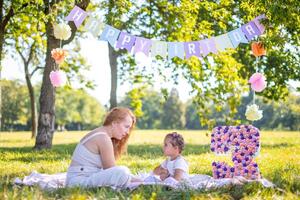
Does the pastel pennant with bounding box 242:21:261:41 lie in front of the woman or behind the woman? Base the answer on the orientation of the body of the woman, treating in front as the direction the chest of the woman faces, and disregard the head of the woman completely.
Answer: in front

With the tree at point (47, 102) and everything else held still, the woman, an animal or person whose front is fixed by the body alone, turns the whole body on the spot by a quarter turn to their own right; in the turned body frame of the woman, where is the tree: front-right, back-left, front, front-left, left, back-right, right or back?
back

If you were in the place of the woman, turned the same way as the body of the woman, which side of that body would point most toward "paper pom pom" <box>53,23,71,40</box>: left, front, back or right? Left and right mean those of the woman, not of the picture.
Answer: left

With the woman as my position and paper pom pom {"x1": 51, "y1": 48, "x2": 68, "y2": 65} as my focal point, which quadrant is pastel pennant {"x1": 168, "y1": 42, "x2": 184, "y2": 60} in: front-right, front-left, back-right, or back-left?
front-right

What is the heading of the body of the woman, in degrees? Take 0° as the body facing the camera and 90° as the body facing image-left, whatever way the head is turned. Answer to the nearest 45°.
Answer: approximately 270°

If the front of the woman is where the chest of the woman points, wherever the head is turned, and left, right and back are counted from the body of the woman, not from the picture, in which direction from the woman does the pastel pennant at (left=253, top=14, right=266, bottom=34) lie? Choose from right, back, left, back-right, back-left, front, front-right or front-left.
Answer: front-left

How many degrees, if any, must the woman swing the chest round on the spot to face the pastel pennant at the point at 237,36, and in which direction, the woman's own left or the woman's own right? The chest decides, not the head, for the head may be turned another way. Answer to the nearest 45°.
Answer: approximately 45° to the woman's own left

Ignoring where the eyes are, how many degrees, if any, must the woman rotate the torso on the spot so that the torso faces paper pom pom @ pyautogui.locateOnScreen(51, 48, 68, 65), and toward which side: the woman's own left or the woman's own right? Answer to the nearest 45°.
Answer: approximately 90° to the woman's own left

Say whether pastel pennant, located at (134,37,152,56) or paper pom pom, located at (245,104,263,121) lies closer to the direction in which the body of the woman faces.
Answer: the paper pom pom

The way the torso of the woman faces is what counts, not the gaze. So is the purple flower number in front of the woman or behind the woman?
in front

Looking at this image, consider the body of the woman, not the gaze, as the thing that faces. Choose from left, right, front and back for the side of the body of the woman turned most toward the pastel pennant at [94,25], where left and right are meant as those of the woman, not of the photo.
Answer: left

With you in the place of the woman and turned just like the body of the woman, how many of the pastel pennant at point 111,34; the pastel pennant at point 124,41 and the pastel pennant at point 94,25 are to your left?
3

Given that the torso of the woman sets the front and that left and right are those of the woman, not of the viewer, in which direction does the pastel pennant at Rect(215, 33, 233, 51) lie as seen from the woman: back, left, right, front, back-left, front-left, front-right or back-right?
front-left
